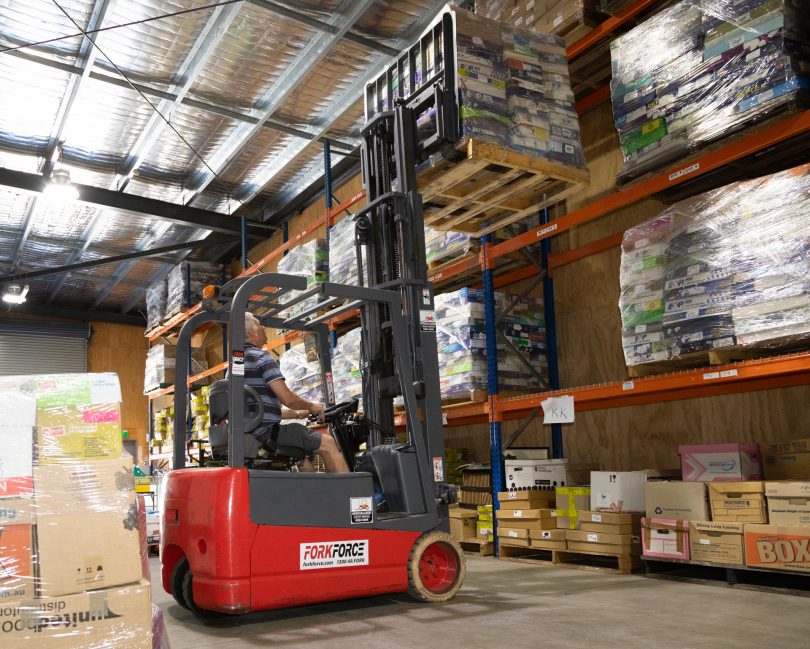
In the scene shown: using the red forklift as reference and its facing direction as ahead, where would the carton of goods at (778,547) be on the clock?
The carton of goods is roughly at 2 o'clock from the red forklift.

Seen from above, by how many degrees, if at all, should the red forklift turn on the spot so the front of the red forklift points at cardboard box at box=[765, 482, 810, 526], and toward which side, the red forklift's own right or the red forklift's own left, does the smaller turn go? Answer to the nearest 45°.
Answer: approximately 45° to the red forklift's own right

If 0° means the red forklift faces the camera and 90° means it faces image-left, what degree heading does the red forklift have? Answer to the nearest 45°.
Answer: approximately 225°

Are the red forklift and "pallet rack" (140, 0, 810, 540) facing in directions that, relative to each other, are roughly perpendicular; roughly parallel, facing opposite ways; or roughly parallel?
roughly parallel, facing opposite ways

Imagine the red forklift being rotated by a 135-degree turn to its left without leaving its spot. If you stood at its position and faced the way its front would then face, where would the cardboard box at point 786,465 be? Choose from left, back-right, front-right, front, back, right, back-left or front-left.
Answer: back

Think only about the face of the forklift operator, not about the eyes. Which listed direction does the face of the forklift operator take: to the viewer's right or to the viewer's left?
to the viewer's right

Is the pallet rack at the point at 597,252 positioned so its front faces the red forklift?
yes

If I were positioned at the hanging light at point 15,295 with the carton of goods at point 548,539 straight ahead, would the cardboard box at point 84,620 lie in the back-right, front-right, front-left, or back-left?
front-right

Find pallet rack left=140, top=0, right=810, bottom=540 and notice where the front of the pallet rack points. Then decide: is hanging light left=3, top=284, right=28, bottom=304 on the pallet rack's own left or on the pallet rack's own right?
on the pallet rack's own right

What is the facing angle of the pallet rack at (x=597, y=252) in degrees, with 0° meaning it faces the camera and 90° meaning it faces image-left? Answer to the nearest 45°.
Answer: approximately 45°

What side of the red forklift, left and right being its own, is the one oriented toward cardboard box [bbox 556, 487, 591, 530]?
front

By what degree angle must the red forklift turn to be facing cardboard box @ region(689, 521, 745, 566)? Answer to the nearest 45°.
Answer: approximately 45° to its right
